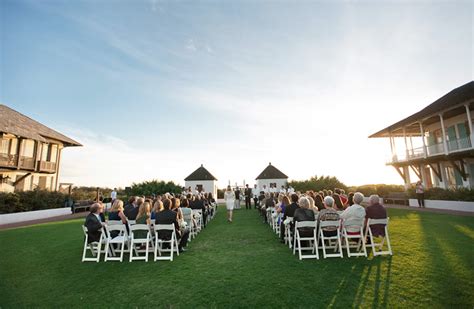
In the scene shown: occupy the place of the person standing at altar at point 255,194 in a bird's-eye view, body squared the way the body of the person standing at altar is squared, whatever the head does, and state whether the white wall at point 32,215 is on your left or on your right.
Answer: on your right

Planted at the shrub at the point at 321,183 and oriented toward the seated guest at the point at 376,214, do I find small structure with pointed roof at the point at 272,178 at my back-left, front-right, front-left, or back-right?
back-right

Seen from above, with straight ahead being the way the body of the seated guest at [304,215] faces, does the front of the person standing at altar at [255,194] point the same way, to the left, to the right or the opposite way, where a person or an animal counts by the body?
the opposite way

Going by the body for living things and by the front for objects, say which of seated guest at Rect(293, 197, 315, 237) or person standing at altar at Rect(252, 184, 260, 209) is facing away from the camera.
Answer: the seated guest

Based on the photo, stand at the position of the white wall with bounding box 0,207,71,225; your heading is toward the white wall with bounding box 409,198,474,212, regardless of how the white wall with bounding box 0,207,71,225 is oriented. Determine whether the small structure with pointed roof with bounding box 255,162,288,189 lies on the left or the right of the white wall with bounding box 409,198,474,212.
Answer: left

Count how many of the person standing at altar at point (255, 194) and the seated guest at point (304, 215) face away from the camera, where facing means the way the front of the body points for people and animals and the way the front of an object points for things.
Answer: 1

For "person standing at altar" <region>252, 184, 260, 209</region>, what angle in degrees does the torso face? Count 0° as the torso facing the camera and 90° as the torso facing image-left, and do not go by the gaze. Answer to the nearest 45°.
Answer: approximately 0°

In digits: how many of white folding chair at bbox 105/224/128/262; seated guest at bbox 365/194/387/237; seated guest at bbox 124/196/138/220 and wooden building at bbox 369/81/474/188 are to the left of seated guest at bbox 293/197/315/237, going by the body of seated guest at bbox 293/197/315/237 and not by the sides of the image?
2

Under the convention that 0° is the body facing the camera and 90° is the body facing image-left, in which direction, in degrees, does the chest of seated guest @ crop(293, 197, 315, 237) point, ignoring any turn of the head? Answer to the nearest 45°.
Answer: approximately 180°

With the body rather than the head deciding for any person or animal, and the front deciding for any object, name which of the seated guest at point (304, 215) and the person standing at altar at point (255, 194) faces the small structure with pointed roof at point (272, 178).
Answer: the seated guest

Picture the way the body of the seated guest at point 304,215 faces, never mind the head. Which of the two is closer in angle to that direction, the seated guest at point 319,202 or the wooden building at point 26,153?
the seated guest

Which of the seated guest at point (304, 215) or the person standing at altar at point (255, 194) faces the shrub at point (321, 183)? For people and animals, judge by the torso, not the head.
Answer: the seated guest

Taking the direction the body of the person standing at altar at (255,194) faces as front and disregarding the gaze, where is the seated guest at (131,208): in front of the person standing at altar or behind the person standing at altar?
in front

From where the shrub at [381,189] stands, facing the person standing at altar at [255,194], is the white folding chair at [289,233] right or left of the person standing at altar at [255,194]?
left
